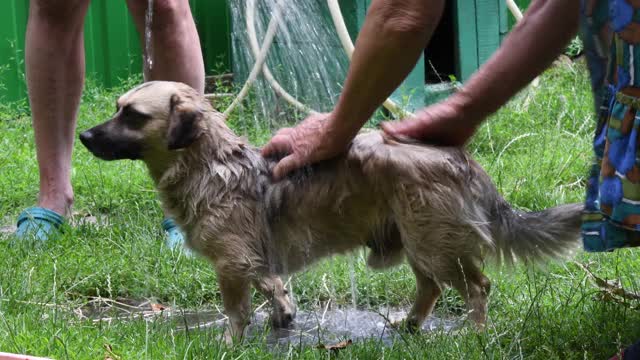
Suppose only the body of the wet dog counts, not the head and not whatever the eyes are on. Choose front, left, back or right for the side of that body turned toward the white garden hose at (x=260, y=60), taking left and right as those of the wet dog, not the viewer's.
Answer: right

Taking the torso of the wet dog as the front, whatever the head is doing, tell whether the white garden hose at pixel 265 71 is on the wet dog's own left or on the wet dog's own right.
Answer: on the wet dog's own right

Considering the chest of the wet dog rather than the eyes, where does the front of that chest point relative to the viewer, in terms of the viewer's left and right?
facing to the left of the viewer

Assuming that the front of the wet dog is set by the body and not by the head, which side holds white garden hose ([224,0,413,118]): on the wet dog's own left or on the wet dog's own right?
on the wet dog's own right
